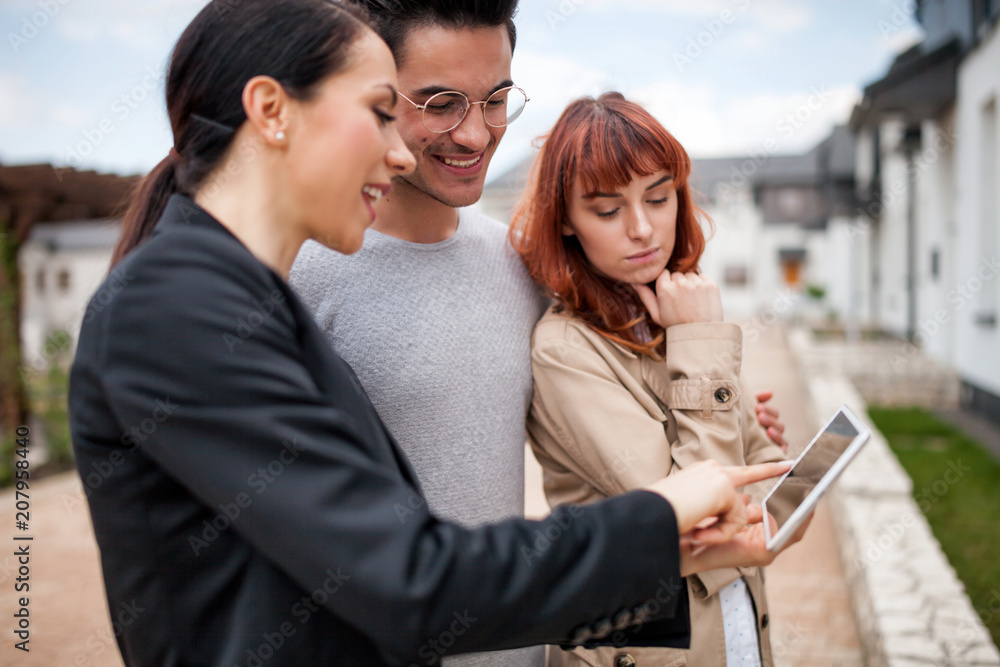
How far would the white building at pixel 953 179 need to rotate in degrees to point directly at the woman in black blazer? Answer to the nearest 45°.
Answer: approximately 90° to its left

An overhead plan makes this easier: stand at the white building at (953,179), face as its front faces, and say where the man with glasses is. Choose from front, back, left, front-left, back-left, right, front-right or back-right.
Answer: left

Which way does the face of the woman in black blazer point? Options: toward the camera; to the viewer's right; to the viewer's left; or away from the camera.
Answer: to the viewer's right

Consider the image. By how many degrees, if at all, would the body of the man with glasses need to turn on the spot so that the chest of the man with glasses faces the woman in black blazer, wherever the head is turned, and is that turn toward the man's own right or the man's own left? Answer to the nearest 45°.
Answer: approximately 45° to the man's own right

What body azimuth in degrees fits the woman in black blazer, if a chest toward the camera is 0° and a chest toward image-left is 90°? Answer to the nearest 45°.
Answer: approximately 270°

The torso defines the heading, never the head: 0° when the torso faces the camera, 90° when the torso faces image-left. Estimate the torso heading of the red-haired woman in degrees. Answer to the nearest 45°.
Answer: approximately 315°

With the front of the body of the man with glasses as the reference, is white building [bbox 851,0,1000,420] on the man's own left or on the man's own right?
on the man's own left

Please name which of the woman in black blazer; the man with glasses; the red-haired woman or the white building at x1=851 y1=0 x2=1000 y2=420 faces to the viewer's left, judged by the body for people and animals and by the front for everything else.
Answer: the white building

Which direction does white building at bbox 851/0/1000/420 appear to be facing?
to the viewer's left

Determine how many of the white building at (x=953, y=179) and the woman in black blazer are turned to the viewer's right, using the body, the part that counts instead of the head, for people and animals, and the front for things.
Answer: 1

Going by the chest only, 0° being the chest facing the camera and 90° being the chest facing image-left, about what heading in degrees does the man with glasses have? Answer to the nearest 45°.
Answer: approximately 315°

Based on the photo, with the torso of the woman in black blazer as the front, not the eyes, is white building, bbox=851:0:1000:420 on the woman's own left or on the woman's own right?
on the woman's own left
